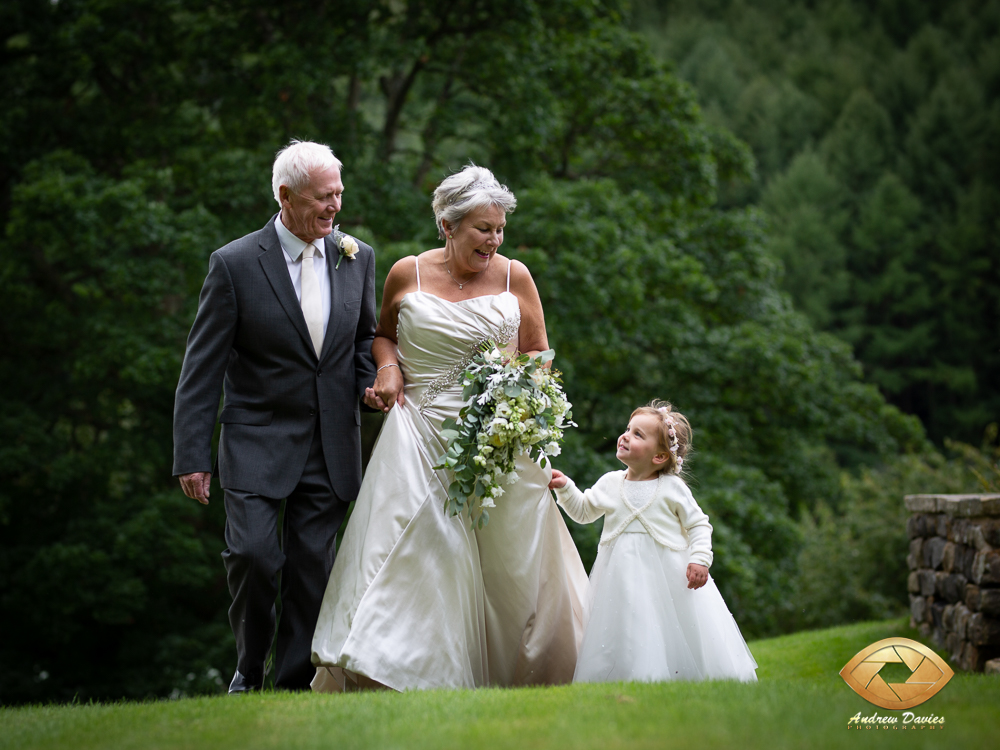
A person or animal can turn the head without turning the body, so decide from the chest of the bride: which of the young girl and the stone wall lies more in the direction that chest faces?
the young girl

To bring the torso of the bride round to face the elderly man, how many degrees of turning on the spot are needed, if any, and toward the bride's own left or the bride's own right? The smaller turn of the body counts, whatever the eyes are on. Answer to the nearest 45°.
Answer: approximately 90° to the bride's own right

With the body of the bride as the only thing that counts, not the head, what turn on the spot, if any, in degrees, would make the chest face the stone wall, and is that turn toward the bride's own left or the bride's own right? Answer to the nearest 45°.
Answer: approximately 135° to the bride's own left

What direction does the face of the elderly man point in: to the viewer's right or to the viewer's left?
to the viewer's right

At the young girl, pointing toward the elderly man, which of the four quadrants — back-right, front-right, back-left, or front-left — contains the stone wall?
back-right

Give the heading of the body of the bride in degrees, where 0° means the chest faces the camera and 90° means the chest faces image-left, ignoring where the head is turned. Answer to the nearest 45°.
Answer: approximately 0°

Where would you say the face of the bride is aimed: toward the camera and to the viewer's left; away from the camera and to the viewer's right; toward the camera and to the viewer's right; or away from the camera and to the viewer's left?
toward the camera and to the viewer's right

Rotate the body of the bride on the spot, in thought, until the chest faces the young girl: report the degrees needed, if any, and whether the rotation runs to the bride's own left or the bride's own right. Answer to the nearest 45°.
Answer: approximately 90° to the bride's own left
